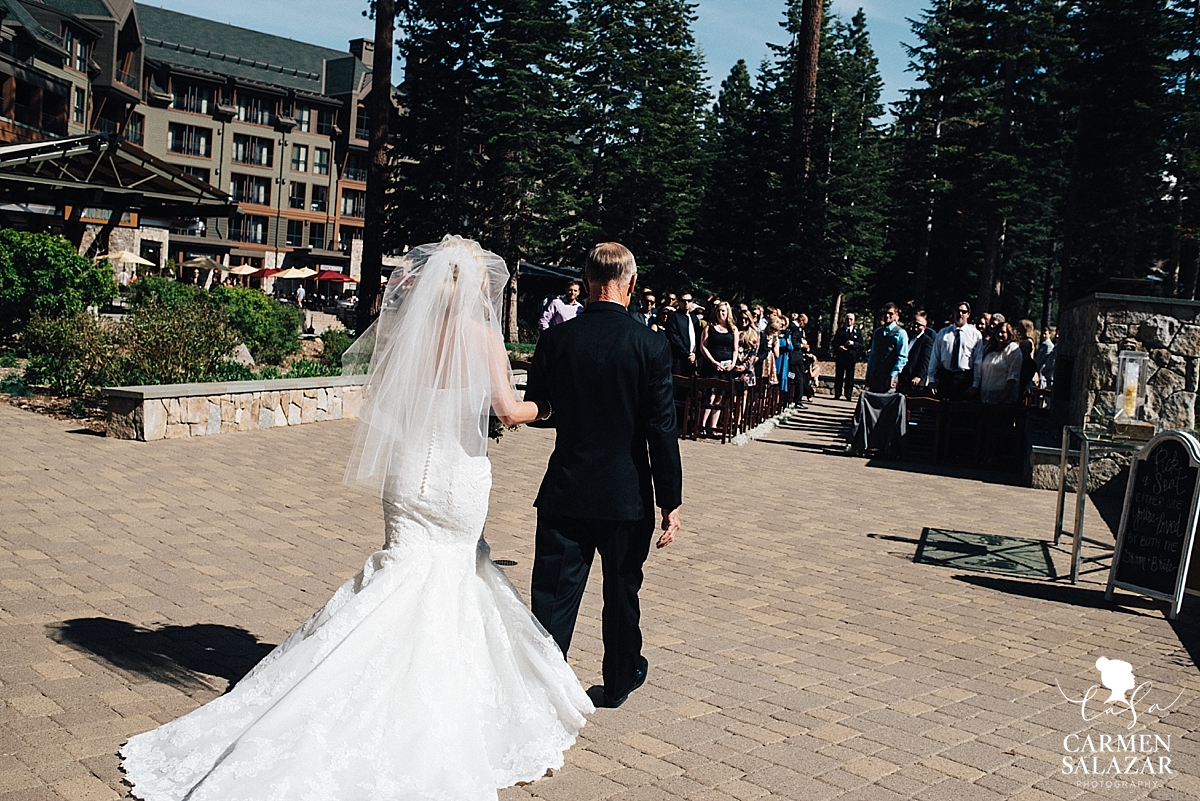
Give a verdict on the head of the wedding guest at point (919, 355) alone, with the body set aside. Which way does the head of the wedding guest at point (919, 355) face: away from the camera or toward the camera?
toward the camera

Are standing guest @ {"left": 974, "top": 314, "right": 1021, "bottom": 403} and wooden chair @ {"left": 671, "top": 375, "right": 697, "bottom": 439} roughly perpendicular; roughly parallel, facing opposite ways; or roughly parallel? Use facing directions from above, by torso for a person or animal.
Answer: roughly parallel, facing opposite ways

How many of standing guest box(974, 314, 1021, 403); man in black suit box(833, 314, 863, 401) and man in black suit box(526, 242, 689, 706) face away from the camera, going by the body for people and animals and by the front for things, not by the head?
1

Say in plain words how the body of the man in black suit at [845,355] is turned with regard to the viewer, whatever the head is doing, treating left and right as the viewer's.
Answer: facing the viewer

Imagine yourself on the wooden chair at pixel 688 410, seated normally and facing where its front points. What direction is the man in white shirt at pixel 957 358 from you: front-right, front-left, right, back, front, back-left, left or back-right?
front-right

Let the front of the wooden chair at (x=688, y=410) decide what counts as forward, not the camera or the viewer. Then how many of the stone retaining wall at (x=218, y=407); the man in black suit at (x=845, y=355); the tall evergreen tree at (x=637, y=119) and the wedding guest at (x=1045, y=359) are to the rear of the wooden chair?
1

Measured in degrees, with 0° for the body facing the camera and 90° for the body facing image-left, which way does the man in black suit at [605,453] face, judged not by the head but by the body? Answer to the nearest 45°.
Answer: approximately 180°

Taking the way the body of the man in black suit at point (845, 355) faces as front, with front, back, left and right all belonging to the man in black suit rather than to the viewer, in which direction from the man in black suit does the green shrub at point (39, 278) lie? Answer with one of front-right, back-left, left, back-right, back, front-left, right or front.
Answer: front-right

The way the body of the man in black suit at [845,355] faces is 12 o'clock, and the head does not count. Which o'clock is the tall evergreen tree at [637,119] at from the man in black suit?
The tall evergreen tree is roughly at 5 o'clock from the man in black suit.

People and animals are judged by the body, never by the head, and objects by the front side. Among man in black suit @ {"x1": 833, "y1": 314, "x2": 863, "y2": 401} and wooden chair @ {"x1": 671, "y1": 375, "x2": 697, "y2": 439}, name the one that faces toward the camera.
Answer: the man in black suit

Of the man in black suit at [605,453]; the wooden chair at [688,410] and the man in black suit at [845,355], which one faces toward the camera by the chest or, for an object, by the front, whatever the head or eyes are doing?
the man in black suit at [845,355]

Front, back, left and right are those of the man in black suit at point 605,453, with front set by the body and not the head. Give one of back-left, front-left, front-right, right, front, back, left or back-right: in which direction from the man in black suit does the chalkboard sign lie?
front-right

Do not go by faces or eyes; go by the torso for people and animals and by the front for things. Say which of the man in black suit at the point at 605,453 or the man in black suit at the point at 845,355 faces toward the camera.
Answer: the man in black suit at the point at 845,355

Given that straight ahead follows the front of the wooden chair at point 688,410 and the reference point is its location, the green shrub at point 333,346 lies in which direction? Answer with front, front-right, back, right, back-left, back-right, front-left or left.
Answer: left

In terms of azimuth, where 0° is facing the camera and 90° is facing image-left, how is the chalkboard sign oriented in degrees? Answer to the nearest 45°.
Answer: approximately 45°

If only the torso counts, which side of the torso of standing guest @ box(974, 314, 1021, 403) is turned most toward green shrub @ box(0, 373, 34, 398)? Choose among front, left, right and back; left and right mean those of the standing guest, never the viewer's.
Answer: right

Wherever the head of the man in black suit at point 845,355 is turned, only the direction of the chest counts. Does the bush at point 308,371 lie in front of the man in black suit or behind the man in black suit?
in front

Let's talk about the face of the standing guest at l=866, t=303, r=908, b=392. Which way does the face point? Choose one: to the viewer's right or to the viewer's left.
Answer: to the viewer's left

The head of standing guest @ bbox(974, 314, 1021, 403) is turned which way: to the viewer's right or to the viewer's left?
to the viewer's left

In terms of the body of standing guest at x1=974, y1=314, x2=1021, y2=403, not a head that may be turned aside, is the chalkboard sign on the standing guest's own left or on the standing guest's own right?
on the standing guest's own left
